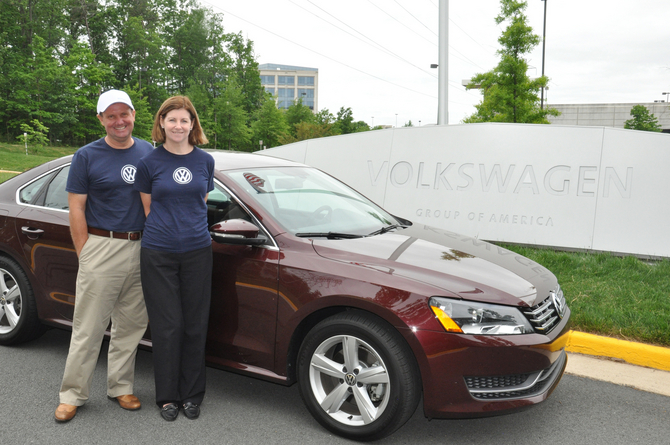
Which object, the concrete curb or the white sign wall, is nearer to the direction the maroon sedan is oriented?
the concrete curb

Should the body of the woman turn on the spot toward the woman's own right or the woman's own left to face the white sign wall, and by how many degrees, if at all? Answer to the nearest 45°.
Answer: approximately 135° to the woman's own left

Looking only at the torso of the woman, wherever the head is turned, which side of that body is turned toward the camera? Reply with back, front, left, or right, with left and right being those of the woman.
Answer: front

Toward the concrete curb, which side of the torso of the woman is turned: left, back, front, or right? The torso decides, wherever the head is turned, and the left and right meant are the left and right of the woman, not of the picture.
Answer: left

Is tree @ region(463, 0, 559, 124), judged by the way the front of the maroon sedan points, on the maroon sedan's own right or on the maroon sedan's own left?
on the maroon sedan's own left

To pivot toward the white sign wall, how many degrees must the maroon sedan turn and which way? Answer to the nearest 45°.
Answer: approximately 90° to its left

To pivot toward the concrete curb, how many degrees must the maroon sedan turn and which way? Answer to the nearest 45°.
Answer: approximately 90° to its left

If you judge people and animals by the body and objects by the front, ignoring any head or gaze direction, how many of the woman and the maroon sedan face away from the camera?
0

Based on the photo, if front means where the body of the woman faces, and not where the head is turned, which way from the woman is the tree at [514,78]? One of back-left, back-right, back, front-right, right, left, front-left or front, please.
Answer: back-left

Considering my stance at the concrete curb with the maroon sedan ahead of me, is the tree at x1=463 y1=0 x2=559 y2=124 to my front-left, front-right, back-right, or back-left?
back-right
